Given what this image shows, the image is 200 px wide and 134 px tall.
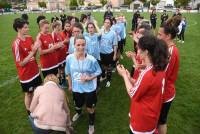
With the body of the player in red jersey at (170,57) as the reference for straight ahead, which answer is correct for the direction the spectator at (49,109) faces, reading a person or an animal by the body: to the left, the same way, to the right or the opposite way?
to the right

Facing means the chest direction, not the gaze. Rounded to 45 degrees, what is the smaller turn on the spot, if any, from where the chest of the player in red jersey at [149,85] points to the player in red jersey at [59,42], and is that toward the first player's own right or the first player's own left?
0° — they already face them

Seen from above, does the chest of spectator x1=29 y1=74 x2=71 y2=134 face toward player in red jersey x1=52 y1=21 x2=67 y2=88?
yes

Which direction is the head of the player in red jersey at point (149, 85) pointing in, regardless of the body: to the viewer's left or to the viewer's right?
to the viewer's left

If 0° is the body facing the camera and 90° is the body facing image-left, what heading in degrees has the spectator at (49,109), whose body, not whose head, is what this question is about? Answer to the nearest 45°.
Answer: approximately 180°

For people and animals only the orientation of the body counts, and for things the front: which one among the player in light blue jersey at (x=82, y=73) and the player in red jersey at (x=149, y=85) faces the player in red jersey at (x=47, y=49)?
the player in red jersey at (x=149, y=85)

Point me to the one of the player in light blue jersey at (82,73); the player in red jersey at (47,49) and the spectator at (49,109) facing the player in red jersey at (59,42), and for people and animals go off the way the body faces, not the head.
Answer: the spectator

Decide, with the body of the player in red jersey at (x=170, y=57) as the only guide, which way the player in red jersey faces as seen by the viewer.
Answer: to the viewer's left

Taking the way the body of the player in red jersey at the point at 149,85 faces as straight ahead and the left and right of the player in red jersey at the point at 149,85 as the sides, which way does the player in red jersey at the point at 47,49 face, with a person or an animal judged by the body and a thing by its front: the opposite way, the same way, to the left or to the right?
the opposite way

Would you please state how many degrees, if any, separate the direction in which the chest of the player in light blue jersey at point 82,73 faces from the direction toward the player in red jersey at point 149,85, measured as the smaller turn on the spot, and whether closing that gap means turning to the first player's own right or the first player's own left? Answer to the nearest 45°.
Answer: approximately 45° to the first player's own left

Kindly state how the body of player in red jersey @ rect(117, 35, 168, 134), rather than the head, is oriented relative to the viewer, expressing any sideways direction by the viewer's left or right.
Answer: facing away from the viewer and to the left of the viewer

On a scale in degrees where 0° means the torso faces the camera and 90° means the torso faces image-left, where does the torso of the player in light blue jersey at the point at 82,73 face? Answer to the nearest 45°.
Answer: approximately 0°
